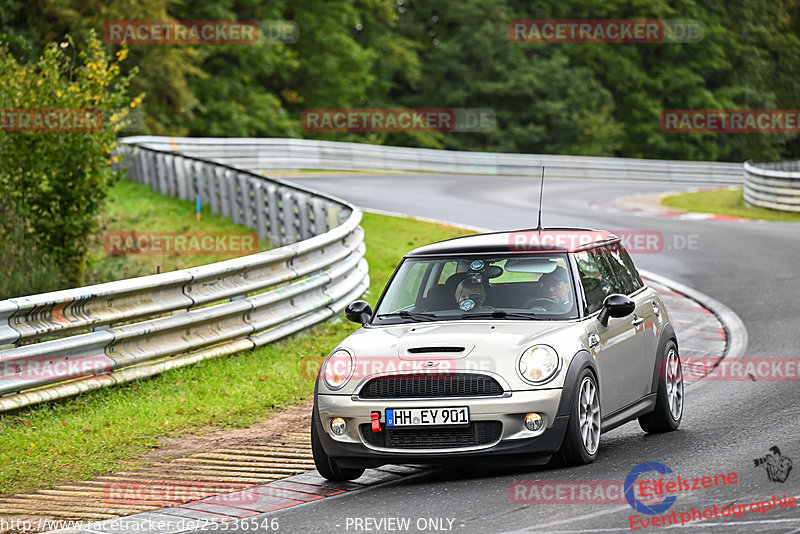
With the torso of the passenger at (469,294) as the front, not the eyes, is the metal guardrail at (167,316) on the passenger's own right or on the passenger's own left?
on the passenger's own right

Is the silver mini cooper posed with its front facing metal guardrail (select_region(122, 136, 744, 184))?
no

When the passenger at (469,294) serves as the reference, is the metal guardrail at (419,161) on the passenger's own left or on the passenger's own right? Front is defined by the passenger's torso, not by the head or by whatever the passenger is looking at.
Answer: on the passenger's own right

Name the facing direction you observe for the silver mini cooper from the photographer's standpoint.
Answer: facing the viewer and to the left of the viewer

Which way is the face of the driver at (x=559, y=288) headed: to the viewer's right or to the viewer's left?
to the viewer's left

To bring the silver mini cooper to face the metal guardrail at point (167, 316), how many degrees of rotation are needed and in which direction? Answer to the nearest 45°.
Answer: approximately 90° to its right

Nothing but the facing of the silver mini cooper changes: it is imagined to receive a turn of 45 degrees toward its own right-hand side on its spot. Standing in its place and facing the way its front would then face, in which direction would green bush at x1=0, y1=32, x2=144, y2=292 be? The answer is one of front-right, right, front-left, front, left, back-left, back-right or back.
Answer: front-right
